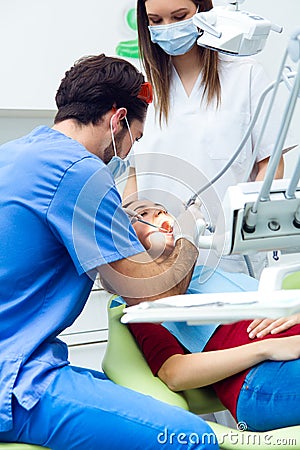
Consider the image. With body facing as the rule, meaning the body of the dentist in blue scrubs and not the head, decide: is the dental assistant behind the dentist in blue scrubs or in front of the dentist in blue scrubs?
in front

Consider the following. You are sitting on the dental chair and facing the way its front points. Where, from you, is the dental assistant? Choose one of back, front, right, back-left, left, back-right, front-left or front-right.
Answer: left

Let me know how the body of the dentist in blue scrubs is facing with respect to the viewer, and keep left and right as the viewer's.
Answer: facing away from the viewer and to the right of the viewer

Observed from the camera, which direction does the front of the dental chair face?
facing to the right of the viewer

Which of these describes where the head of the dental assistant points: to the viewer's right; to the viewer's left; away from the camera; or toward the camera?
toward the camera

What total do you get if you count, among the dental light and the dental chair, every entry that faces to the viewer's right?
1

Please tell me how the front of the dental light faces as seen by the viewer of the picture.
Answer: facing the viewer and to the left of the viewer

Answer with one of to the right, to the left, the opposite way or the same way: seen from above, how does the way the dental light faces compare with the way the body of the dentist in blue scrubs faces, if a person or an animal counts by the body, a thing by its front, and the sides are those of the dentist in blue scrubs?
the opposite way
